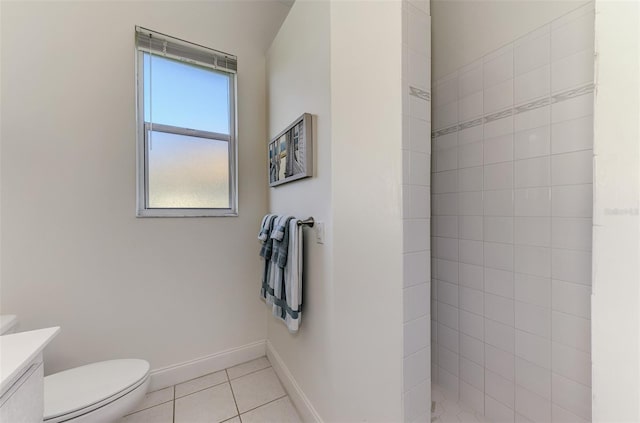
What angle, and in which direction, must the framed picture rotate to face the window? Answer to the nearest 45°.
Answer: approximately 90° to its right

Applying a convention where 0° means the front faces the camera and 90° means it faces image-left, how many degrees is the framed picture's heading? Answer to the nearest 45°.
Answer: approximately 45°
